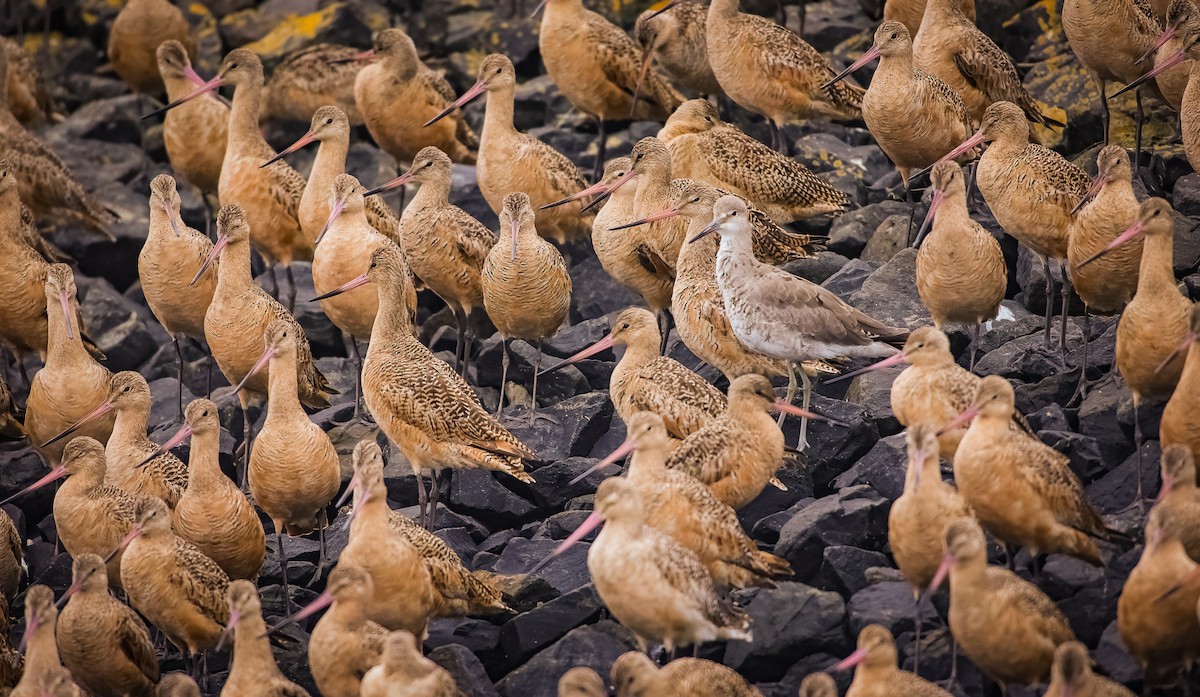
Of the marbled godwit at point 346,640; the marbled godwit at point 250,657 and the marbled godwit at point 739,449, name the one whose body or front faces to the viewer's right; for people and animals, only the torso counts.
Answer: the marbled godwit at point 739,449

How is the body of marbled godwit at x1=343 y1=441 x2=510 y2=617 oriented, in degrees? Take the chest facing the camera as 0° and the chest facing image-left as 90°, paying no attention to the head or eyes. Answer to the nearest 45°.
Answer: approximately 90°

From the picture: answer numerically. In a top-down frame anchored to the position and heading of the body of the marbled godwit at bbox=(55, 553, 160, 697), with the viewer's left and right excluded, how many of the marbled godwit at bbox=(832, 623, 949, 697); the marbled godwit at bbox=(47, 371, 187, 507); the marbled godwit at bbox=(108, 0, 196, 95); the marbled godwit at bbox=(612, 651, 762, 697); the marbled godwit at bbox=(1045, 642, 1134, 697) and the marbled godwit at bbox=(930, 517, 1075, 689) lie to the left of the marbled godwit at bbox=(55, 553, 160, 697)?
4

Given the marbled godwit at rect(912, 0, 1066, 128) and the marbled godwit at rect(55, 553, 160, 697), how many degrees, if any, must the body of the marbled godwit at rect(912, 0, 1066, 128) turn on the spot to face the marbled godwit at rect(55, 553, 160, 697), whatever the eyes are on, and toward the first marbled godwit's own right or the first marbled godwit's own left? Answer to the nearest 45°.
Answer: approximately 45° to the first marbled godwit's own left

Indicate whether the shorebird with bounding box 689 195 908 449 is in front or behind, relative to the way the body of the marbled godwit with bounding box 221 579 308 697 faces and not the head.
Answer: behind

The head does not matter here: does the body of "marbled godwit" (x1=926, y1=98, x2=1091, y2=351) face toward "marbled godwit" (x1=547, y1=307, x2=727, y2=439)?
yes

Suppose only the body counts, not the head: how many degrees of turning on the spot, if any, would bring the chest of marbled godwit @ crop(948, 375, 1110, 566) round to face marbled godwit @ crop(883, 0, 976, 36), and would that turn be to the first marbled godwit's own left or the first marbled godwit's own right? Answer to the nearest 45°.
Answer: approximately 135° to the first marbled godwit's own right

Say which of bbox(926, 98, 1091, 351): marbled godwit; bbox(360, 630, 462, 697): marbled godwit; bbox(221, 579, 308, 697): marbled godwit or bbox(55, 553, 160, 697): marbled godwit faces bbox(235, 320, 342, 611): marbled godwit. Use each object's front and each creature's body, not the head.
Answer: bbox(926, 98, 1091, 351): marbled godwit

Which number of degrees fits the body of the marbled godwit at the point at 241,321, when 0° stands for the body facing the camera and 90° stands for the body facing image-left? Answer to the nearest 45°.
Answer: approximately 45°

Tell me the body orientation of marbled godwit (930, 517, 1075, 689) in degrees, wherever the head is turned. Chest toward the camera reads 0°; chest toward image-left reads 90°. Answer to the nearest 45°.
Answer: approximately 45°

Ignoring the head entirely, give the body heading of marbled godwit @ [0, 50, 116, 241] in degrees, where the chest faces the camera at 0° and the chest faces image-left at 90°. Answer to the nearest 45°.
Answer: approximately 90°

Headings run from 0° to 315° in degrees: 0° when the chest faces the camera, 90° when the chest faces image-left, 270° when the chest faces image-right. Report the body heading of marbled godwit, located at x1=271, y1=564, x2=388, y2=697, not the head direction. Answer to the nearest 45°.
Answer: approximately 45°

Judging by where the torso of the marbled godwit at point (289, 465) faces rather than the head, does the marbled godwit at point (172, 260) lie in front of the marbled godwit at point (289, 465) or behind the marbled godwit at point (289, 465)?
behind

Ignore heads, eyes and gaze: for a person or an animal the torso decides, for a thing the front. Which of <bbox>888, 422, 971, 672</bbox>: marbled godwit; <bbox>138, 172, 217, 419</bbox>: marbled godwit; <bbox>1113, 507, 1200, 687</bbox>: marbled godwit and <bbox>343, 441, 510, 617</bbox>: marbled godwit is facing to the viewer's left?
<bbox>343, 441, 510, 617</bbox>: marbled godwit
